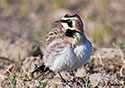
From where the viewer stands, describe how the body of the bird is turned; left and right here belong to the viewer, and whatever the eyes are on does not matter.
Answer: facing the viewer and to the right of the viewer
